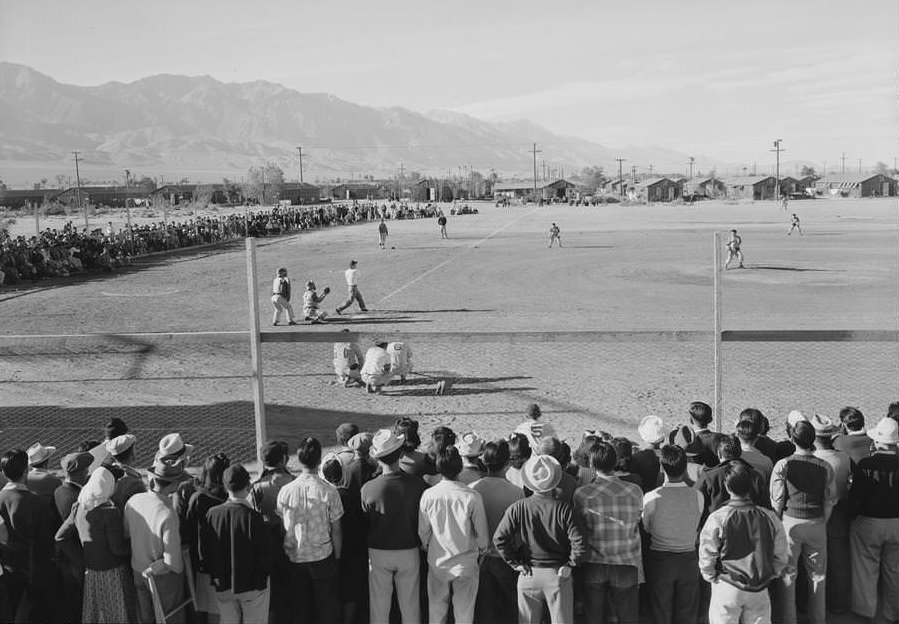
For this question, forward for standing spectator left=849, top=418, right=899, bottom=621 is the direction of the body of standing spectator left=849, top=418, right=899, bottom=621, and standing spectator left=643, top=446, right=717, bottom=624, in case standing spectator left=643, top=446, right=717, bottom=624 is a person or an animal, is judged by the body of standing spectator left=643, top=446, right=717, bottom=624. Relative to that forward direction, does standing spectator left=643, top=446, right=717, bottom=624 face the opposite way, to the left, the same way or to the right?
the same way

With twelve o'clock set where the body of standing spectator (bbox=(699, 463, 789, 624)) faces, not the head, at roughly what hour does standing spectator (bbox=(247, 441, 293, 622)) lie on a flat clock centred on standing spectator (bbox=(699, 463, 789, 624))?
standing spectator (bbox=(247, 441, 293, 622)) is roughly at 9 o'clock from standing spectator (bbox=(699, 463, 789, 624)).

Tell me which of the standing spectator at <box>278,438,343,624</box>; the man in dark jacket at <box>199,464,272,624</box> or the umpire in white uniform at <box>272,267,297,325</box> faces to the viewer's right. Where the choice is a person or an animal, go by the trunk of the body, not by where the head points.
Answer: the umpire in white uniform

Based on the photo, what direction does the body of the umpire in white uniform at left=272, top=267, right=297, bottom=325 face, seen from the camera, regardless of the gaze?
to the viewer's right

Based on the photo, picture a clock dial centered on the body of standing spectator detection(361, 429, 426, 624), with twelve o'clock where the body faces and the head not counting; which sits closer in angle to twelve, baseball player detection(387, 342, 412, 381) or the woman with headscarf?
the baseball player

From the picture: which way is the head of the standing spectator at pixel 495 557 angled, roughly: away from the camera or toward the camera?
away from the camera

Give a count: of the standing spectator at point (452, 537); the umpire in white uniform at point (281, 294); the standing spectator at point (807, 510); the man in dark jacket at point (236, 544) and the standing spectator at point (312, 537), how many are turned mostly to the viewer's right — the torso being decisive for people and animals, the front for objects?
1

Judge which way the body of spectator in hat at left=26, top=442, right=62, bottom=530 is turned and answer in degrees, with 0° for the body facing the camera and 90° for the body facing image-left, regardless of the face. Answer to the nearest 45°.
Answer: approximately 225°

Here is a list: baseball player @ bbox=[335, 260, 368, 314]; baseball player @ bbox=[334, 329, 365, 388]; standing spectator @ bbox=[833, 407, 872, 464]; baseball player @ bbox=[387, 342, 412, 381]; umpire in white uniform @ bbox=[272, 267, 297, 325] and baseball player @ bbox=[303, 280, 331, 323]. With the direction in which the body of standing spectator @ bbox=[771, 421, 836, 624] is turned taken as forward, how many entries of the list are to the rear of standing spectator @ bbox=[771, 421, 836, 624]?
0

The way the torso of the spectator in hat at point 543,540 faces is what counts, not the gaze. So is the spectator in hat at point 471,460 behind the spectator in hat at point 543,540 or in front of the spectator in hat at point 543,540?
in front

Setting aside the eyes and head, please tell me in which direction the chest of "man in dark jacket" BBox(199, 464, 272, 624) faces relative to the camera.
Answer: away from the camera

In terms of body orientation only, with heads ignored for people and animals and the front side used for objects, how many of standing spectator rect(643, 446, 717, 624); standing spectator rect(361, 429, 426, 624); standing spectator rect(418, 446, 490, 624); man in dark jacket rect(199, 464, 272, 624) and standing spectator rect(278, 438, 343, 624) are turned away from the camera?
5

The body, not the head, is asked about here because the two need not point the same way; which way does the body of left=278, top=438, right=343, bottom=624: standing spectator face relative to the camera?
away from the camera

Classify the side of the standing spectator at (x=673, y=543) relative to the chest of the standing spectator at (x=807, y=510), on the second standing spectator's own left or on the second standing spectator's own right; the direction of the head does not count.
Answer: on the second standing spectator's own left

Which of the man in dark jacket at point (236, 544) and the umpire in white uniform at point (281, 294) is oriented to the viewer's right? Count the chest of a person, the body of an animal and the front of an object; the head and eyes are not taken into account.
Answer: the umpire in white uniform

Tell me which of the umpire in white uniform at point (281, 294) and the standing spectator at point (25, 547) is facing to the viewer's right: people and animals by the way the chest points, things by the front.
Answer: the umpire in white uniform

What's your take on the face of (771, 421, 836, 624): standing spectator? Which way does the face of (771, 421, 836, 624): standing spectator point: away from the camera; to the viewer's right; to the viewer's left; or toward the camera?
away from the camera

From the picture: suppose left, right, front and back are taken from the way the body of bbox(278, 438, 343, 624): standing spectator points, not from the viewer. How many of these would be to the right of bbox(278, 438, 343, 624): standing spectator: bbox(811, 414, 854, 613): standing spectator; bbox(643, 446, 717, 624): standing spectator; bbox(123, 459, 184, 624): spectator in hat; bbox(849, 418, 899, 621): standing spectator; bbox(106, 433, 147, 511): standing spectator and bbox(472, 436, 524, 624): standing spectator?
4

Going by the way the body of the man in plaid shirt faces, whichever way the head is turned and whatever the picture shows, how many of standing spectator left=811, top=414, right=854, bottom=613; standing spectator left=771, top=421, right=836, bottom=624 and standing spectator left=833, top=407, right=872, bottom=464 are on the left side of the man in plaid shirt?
0

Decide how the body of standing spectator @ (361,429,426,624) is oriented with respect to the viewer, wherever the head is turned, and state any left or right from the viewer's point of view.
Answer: facing away from the viewer

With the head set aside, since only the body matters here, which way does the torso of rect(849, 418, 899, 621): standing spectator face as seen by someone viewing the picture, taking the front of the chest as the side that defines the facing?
away from the camera

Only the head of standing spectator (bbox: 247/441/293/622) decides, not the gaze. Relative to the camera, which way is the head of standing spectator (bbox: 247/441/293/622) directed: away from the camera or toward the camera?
away from the camera

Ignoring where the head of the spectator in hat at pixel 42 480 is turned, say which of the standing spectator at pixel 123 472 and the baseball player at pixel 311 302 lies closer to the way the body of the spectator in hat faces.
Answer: the baseball player
